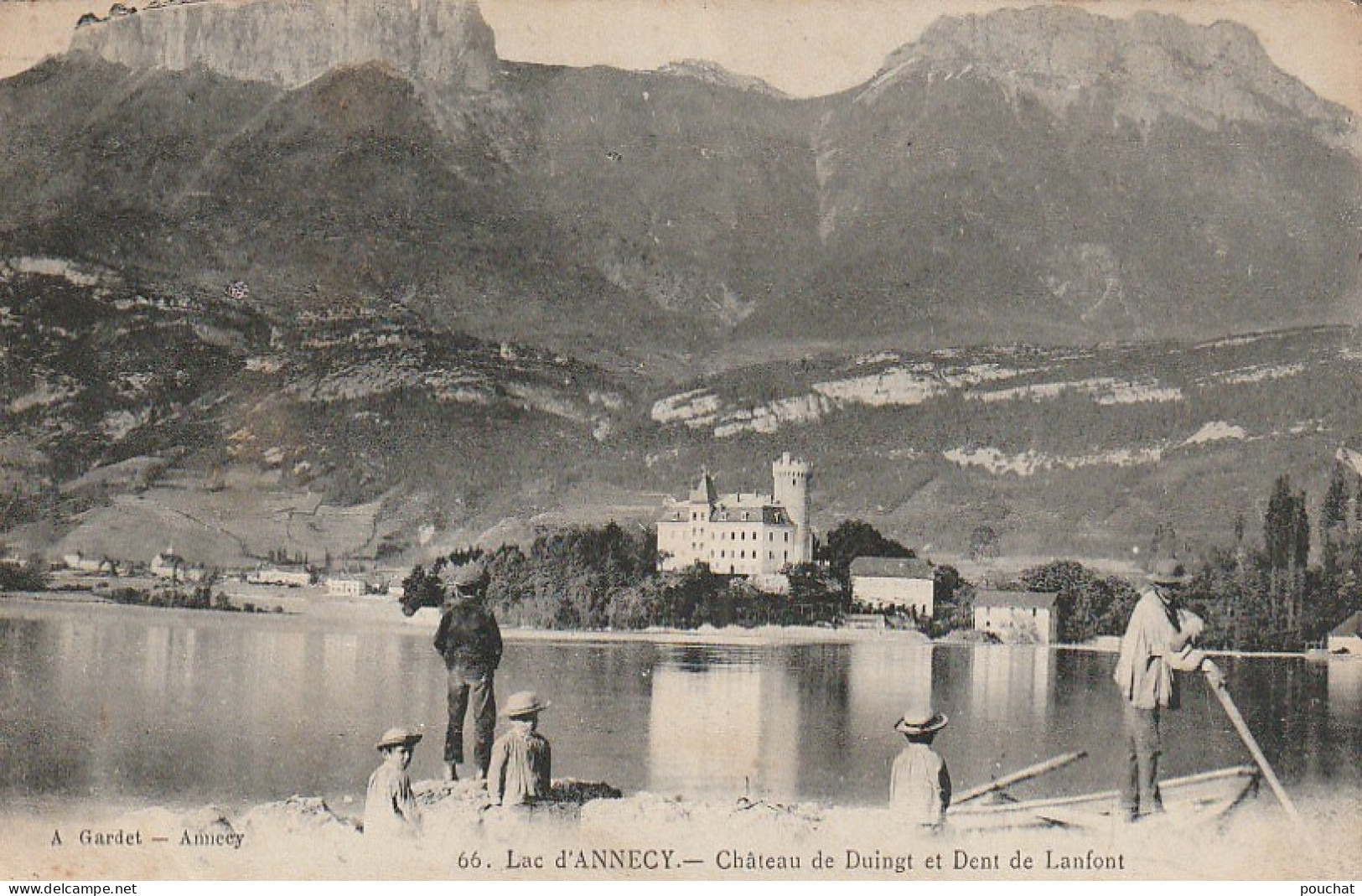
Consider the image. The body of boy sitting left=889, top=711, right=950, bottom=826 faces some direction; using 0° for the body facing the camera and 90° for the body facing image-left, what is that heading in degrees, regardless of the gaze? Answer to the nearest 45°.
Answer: approximately 180°

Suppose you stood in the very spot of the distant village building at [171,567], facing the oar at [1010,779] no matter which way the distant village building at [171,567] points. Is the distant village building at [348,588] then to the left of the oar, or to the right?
left

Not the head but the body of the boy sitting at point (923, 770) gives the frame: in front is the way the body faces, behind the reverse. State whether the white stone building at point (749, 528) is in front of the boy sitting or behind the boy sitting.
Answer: in front

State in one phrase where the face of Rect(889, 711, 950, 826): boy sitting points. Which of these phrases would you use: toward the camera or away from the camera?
away from the camera

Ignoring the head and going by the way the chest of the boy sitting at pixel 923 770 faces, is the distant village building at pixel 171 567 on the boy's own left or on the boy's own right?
on the boy's own left
